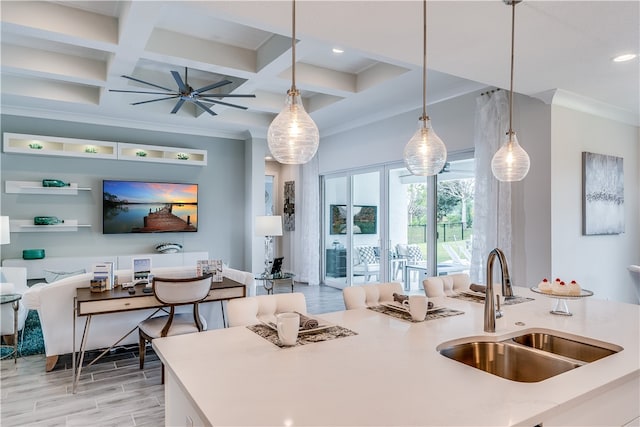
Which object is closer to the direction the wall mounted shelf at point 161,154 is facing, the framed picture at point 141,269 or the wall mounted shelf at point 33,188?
the framed picture

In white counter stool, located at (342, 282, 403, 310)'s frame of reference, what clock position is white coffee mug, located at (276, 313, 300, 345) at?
The white coffee mug is roughly at 2 o'clock from the white counter stool.

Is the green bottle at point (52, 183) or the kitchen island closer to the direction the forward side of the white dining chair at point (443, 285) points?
the kitchen island

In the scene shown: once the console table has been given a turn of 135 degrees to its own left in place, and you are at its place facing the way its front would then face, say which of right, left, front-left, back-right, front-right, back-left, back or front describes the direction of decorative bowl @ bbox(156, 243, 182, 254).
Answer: front-left

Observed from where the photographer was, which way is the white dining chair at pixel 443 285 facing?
facing the viewer and to the right of the viewer

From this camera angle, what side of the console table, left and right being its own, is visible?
front

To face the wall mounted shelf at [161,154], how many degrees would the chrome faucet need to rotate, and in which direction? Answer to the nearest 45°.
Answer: approximately 180°

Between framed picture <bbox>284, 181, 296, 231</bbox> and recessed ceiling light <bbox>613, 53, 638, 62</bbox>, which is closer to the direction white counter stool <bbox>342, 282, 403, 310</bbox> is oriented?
the recessed ceiling light

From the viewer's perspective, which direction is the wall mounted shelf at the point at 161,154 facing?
toward the camera

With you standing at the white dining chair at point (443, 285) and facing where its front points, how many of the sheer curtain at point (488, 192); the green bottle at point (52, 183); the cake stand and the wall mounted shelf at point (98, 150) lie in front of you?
1

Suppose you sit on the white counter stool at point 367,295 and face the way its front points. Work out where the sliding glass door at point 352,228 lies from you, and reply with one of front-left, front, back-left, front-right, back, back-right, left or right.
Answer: back-left
